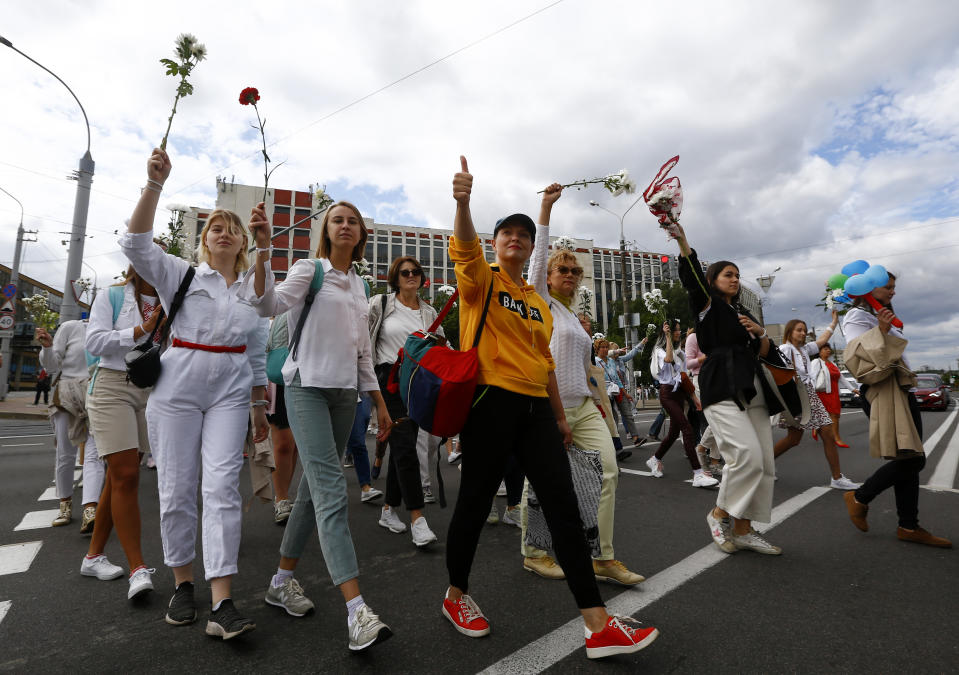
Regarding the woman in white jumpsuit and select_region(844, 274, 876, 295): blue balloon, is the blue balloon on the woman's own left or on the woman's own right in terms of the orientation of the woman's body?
on the woman's own left

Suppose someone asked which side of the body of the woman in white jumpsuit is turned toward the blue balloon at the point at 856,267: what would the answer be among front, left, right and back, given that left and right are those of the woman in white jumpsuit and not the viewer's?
left

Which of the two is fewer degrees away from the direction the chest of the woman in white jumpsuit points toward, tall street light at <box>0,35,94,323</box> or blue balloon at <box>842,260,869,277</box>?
the blue balloon

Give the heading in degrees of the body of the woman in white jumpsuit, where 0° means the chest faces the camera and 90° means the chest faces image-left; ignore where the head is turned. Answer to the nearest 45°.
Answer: approximately 0°

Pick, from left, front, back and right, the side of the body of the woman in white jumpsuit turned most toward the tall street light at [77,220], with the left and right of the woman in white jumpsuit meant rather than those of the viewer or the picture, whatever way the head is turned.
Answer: back

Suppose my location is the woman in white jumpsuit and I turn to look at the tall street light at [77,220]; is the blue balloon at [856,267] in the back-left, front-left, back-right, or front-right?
back-right

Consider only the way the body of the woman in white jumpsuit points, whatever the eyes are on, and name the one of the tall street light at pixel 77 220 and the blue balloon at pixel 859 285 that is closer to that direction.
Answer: the blue balloon

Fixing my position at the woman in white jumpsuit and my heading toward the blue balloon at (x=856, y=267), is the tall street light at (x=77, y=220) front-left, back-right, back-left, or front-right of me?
back-left
